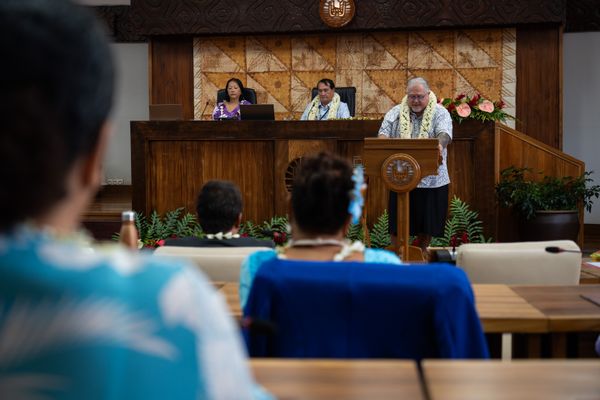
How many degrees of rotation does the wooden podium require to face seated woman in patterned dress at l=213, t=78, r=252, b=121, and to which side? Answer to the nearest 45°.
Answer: approximately 135° to its right

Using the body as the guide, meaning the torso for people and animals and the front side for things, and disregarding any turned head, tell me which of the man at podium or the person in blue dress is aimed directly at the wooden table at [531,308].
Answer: the man at podium

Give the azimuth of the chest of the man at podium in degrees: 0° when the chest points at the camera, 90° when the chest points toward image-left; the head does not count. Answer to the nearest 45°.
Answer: approximately 0°

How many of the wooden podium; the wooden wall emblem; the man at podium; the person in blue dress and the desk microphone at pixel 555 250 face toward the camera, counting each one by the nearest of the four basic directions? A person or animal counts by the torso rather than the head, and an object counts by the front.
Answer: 3

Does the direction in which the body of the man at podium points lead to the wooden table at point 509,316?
yes

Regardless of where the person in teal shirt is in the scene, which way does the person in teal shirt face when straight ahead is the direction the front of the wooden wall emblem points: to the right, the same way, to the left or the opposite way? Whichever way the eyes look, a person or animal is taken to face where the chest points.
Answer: the opposite way

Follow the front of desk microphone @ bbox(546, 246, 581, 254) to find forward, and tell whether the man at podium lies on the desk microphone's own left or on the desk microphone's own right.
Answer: on the desk microphone's own right

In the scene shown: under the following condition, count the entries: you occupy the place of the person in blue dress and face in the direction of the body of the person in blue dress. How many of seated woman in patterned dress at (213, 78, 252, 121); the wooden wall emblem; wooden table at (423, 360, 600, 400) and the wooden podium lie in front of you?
3

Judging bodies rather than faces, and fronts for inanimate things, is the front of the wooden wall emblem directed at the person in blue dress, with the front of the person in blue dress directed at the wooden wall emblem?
yes

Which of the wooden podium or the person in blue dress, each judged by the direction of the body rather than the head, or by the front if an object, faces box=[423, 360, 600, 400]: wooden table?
the wooden podium

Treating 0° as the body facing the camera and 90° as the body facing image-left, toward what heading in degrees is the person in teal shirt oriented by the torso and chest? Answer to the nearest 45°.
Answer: approximately 180°

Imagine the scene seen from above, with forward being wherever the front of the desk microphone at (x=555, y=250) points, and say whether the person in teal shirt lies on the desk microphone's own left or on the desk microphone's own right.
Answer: on the desk microphone's own left

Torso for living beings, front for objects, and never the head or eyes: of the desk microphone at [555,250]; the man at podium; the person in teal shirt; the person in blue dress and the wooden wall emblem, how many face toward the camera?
2

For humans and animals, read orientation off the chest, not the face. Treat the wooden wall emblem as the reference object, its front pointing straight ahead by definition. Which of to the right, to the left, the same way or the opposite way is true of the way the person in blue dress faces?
the opposite way

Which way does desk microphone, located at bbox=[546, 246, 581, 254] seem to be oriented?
to the viewer's left

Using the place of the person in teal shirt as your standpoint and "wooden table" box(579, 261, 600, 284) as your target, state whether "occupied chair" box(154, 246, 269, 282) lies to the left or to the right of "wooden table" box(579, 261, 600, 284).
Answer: left

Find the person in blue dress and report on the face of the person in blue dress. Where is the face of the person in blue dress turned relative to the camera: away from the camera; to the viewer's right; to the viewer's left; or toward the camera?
away from the camera
